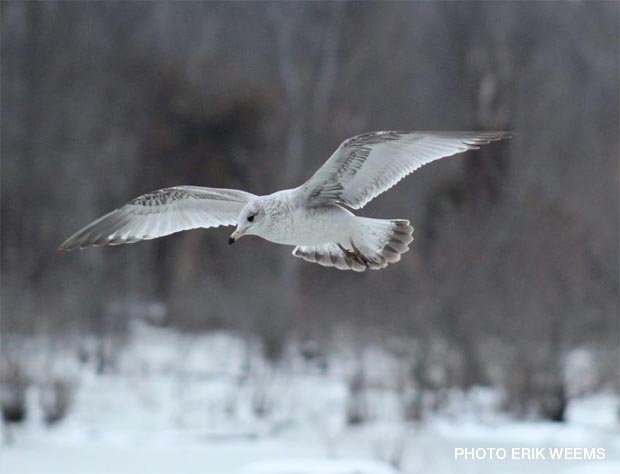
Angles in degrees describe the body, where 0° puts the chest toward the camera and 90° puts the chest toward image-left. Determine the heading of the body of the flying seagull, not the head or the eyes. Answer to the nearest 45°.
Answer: approximately 45°
